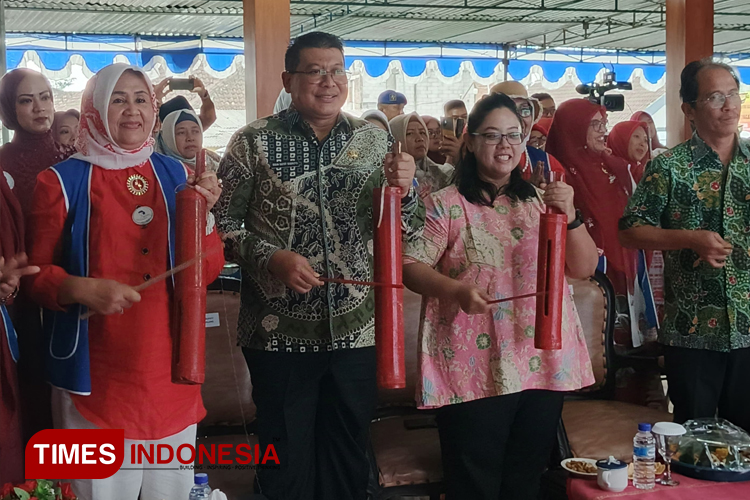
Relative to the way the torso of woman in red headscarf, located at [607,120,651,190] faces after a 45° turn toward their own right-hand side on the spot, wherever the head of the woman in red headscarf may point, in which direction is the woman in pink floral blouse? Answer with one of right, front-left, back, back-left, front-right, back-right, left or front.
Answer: front

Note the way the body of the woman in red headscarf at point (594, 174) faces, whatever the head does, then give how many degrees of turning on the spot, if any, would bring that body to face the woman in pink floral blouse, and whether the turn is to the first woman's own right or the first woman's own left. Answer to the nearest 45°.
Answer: approximately 45° to the first woman's own right

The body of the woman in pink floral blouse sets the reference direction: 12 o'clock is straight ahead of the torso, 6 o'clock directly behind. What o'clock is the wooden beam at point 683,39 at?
The wooden beam is roughly at 7 o'clock from the woman in pink floral blouse.

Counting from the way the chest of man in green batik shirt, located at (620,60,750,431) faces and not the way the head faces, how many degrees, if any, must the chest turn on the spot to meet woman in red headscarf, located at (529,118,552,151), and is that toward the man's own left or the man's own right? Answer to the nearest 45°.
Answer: approximately 180°

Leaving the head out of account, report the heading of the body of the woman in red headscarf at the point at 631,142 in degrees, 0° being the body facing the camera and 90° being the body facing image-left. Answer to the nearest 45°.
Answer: approximately 315°

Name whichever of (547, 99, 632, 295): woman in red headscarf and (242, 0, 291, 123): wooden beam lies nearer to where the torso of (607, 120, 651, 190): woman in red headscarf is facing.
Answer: the woman in red headscarf

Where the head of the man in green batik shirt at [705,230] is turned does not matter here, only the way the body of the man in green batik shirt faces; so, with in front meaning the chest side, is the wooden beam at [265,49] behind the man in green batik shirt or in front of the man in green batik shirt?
behind

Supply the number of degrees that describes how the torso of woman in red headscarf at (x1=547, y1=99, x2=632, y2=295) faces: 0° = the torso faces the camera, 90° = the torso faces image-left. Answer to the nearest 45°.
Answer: approximately 315°

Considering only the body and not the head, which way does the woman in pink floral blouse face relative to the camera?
toward the camera

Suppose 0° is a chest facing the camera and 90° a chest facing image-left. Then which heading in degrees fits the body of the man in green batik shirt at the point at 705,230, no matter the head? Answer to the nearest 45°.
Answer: approximately 315°
